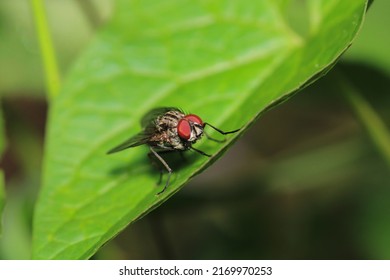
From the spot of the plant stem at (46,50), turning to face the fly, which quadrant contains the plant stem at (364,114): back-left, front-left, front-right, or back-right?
front-left

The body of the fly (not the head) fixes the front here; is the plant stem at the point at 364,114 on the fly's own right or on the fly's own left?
on the fly's own left

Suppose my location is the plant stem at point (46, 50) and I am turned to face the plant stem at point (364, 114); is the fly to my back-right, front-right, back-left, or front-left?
front-right

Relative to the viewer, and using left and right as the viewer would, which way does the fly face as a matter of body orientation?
facing the viewer and to the right of the viewer

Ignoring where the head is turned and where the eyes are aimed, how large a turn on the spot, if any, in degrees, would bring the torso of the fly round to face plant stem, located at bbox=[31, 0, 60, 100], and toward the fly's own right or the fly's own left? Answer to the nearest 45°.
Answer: approximately 180°
